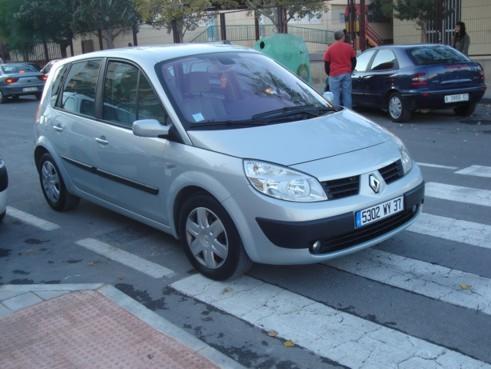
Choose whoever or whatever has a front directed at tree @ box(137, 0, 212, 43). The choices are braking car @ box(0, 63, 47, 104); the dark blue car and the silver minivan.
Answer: the dark blue car

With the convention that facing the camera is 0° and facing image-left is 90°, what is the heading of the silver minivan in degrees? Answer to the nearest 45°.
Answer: approximately 315°

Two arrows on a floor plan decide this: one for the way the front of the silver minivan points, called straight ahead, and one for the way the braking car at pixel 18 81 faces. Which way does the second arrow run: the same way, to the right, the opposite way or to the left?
the opposite way

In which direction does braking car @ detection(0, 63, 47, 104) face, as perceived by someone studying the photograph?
facing away from the viewer and to the left of the viewer

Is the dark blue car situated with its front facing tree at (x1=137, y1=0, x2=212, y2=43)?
yes

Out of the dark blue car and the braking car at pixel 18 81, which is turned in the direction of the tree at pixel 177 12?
the dark blue car

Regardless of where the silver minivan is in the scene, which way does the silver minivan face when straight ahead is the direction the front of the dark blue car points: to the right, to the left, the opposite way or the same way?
the opposite way

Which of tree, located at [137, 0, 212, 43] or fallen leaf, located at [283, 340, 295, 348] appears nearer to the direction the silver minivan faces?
the fallen leaf

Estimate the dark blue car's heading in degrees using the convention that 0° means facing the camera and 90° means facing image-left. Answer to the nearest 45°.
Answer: approximately 135°

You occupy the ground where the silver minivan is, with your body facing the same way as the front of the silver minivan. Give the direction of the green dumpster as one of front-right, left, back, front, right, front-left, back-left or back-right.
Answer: back-left

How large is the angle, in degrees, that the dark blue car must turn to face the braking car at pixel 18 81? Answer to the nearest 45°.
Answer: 0° — it already faces it

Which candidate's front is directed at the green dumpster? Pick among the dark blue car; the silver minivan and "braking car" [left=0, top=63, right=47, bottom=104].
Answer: the dark blue car

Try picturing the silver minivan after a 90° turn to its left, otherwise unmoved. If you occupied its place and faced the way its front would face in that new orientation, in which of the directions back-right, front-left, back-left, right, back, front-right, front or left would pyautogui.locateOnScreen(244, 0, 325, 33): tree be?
front-left
